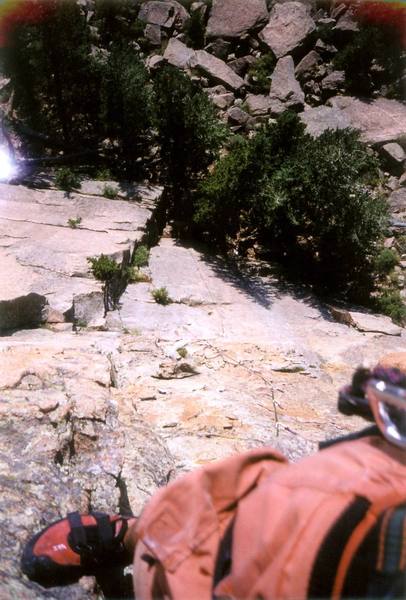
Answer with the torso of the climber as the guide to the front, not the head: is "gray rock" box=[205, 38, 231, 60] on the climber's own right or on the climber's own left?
on the climber's own right

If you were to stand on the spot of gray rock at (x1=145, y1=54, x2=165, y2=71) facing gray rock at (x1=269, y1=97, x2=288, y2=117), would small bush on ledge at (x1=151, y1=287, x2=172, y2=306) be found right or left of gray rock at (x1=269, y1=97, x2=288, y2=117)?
right

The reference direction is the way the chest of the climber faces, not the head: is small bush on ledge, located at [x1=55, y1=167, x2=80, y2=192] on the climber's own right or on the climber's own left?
on the climber's own right
